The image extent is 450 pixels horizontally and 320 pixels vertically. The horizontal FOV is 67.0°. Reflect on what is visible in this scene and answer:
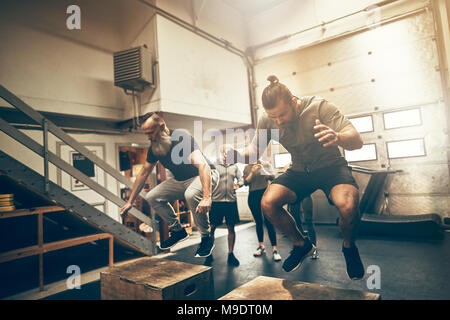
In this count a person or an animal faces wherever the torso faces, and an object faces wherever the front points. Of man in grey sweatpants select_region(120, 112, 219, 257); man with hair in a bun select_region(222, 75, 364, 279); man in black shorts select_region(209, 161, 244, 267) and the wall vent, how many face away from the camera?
0

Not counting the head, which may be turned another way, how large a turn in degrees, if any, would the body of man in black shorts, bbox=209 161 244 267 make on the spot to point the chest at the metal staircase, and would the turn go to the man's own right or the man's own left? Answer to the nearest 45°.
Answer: approximately 90° to the man's own right

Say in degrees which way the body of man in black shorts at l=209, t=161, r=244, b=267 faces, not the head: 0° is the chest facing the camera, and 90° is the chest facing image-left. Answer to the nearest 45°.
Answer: approximately 0°

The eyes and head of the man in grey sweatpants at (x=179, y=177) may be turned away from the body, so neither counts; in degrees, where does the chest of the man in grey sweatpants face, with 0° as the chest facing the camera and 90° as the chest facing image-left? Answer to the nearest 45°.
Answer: approximately 45°

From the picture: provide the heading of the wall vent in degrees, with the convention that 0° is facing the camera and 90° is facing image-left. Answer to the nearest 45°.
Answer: approximately 45°

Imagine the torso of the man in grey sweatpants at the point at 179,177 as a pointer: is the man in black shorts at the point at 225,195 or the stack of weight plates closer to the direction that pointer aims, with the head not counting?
the stack of weight plates

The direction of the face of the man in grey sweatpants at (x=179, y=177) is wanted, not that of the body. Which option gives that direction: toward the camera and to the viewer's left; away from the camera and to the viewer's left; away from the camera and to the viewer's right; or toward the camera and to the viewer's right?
toward the camera and to the viewer's left

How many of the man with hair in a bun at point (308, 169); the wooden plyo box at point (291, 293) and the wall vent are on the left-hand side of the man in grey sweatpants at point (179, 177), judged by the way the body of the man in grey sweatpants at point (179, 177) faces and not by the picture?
2

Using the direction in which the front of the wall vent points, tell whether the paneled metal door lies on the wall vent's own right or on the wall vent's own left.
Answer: on the wall vent's own left

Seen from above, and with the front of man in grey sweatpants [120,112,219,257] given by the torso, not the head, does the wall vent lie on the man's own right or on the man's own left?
on the man's own right

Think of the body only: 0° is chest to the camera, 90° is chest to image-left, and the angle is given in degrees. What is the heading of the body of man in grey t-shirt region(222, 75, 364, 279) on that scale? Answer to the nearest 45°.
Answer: approximately 45°

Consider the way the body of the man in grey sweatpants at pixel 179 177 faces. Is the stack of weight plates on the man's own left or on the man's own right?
on the man's own right

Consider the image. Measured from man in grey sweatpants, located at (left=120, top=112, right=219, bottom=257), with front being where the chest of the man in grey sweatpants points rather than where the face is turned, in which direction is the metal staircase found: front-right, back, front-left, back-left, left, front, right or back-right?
right
